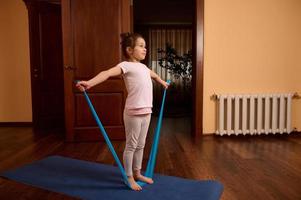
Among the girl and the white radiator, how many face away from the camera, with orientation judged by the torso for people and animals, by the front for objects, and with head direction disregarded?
0

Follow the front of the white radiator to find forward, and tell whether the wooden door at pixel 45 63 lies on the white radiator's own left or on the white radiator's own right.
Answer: on the white radiator's own right

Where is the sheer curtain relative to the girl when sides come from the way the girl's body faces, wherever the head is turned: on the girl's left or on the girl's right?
on the girl's left

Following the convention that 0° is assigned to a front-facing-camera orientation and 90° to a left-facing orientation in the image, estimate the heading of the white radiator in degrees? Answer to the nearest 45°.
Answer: approximately 0°

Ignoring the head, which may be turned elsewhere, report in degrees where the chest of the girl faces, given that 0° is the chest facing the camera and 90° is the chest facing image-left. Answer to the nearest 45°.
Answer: approximately 315°
